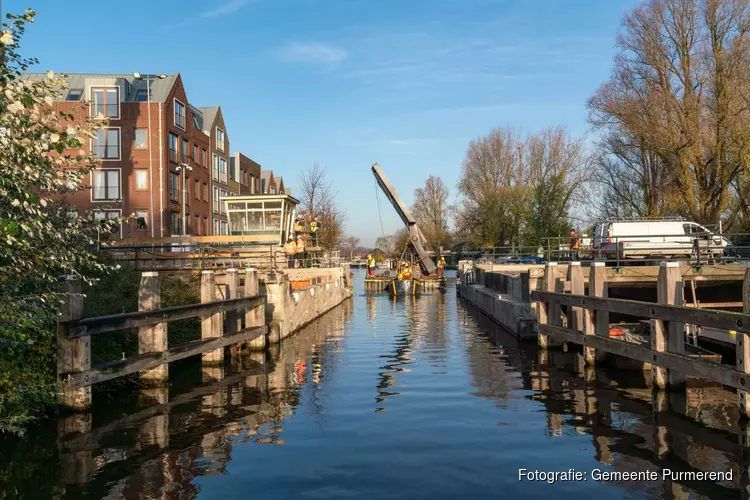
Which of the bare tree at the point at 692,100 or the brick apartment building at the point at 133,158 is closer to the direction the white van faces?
the bare tree

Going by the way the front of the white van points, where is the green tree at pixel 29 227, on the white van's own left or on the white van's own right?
on the white van's own right

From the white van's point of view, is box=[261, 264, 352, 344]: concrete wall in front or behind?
behind

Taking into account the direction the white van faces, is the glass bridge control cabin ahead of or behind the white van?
behind

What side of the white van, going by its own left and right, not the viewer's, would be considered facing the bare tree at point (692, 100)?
left

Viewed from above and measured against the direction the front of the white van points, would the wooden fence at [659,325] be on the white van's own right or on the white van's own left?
on the white van's own right

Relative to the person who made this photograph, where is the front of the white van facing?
facing to the right of the viewer

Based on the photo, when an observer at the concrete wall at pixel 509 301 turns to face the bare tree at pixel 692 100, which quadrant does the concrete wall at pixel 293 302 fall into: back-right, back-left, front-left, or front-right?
back-left

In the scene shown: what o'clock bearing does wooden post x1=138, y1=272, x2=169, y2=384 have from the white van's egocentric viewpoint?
The wooden post is roughly at 4 o'clock from the white van.

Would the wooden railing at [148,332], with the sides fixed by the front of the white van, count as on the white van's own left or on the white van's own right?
on the white van's own right
